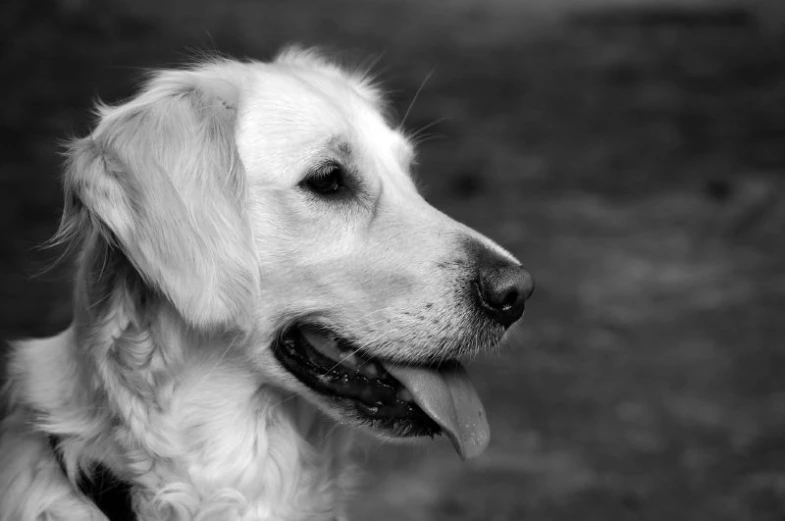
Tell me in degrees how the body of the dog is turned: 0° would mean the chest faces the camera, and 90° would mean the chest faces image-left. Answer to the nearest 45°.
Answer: approximately 270°
